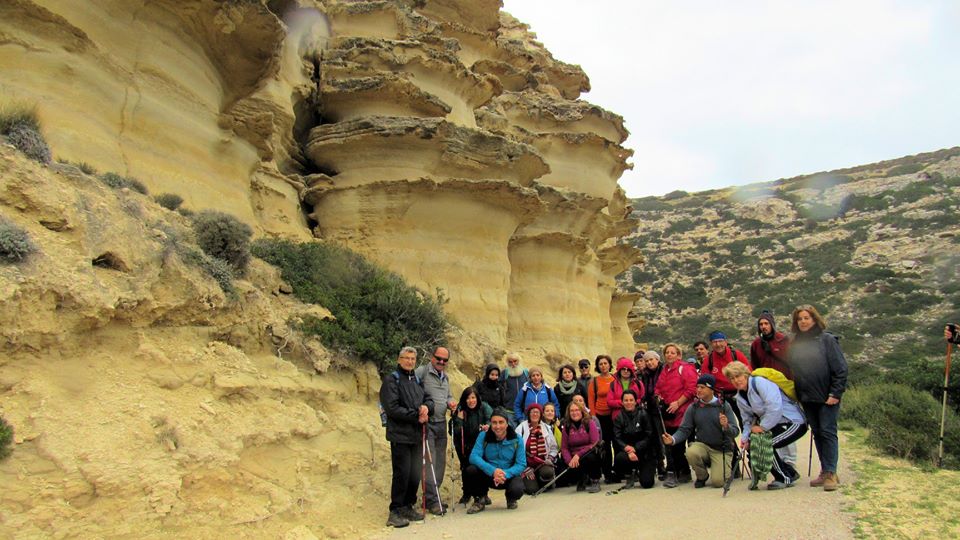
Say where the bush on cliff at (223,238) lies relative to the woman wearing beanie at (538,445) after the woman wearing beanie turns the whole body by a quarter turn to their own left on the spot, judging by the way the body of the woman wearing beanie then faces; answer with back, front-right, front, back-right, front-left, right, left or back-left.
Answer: back

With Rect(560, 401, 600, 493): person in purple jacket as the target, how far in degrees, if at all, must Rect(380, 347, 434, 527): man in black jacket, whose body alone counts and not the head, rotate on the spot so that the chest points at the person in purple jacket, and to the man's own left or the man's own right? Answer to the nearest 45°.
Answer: approximately 90° to the man's own left

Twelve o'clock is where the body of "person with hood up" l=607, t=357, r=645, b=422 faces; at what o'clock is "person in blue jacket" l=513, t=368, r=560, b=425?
The person in blue jacket is roughly at 3 o'clock from the person with hood up.

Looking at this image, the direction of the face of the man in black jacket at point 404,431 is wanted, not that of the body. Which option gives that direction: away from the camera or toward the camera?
toward the camera

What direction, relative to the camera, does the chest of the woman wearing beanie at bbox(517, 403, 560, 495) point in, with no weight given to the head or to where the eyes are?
toward the camera

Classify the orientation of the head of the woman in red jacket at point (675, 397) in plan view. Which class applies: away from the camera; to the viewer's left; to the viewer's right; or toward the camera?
toward the camera

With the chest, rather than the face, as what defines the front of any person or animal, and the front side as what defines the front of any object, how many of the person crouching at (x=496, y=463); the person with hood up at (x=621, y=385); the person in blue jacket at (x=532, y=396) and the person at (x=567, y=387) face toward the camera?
4

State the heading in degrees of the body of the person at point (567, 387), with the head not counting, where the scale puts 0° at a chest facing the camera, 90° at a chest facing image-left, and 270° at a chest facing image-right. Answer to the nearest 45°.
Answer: approximately 0°

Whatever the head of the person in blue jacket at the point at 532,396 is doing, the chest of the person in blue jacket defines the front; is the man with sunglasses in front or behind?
in front

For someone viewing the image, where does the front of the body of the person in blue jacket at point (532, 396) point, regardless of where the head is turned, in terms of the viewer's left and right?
facing the viewer

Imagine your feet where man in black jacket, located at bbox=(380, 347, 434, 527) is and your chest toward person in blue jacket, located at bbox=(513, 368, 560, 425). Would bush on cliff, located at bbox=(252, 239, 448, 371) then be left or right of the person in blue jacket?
left

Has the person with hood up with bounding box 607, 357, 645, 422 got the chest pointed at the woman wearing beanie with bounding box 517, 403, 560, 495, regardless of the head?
no

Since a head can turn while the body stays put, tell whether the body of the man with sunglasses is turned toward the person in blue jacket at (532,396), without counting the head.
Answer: no

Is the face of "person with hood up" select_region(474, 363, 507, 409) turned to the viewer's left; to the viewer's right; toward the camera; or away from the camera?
toward the camera

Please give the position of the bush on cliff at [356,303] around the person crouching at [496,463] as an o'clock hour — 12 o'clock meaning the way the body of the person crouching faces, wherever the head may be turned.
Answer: The bush on cliff is roughly at 5 o'clock from the person crouching.

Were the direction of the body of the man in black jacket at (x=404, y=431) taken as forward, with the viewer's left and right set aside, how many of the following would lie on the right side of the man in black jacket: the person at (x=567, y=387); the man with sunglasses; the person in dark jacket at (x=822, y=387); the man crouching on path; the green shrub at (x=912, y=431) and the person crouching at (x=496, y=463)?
0

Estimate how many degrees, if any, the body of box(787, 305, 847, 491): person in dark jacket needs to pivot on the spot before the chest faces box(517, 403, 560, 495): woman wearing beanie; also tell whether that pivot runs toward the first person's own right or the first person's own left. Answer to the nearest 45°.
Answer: approximately 45° to the first person's own right

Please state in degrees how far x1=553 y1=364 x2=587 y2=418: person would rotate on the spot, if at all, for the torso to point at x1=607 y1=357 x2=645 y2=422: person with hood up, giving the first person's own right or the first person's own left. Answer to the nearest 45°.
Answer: approximately 45° to the first person's own left

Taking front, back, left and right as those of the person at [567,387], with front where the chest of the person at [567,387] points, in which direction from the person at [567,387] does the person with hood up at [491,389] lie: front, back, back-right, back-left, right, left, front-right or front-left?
front-right
